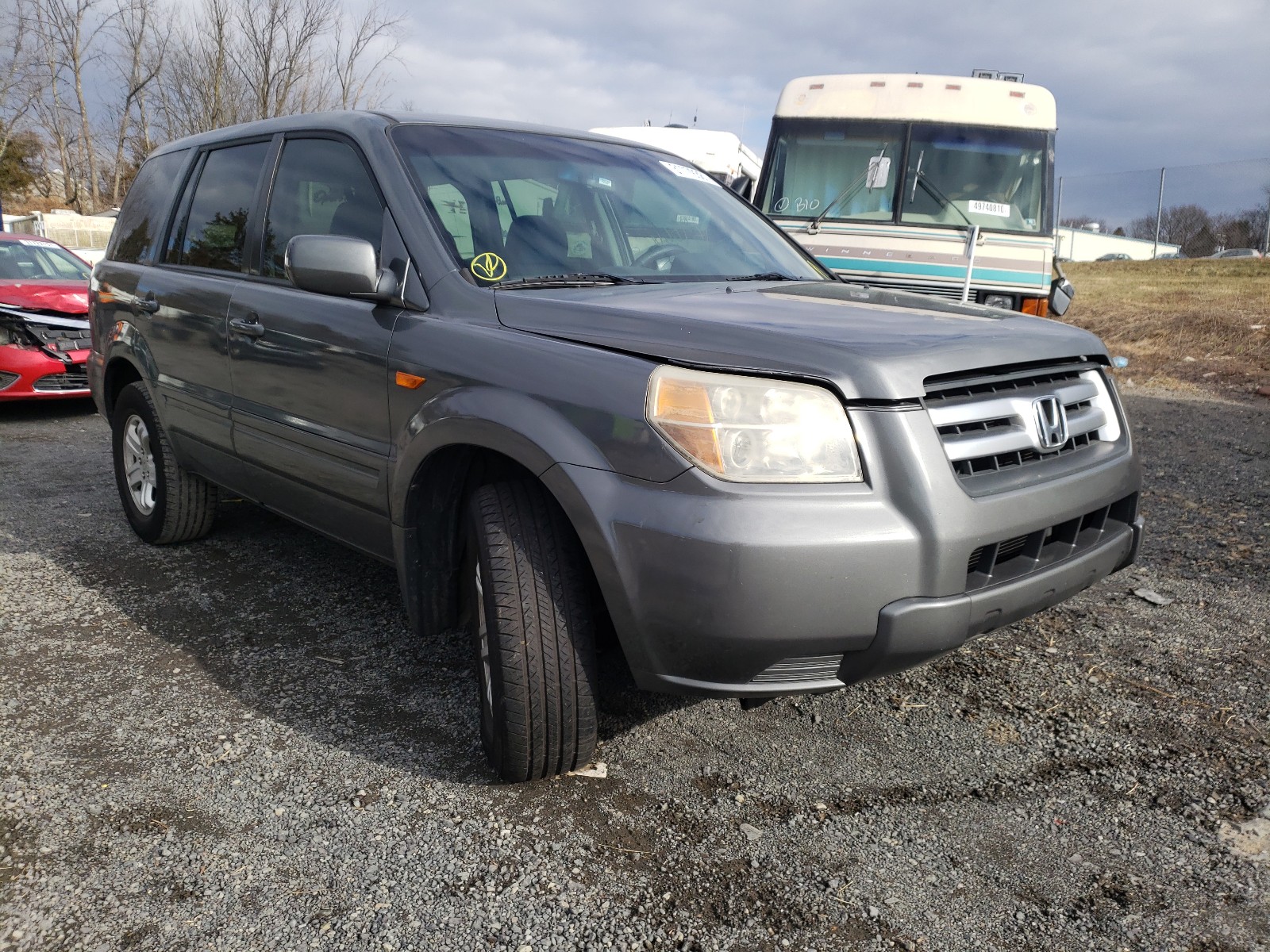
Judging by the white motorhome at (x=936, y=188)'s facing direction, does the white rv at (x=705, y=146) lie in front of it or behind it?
behind

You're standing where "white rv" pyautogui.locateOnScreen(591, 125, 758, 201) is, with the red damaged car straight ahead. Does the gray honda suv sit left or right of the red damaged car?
left

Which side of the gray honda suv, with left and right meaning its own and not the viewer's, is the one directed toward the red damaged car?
back

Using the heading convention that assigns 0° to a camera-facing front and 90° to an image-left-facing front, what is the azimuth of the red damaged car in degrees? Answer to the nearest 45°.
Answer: approximately 315°

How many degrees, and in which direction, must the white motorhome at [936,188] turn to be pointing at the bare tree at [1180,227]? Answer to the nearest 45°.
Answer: approximately 180°
